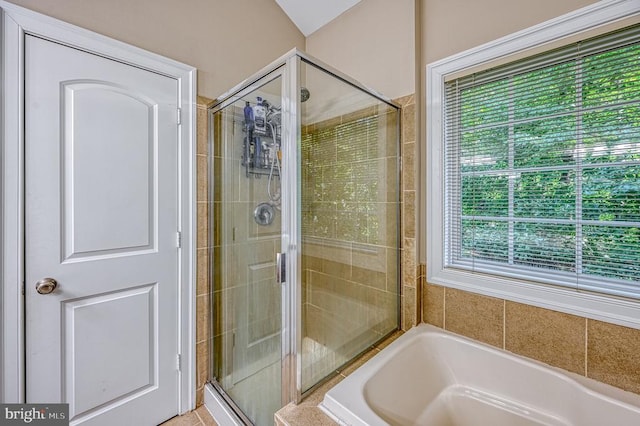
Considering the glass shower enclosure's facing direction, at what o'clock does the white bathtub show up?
The white bathtub is roughly at 8 o'clock from the glass shower enclosure.

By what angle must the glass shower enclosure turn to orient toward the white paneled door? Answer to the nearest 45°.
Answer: approximately 45° to its right

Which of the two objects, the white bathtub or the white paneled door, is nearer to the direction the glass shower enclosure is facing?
the white paneled door

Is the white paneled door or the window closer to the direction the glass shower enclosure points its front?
the white paneled door

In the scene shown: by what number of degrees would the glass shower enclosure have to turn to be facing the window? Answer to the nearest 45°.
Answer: approximately 135° to its left
